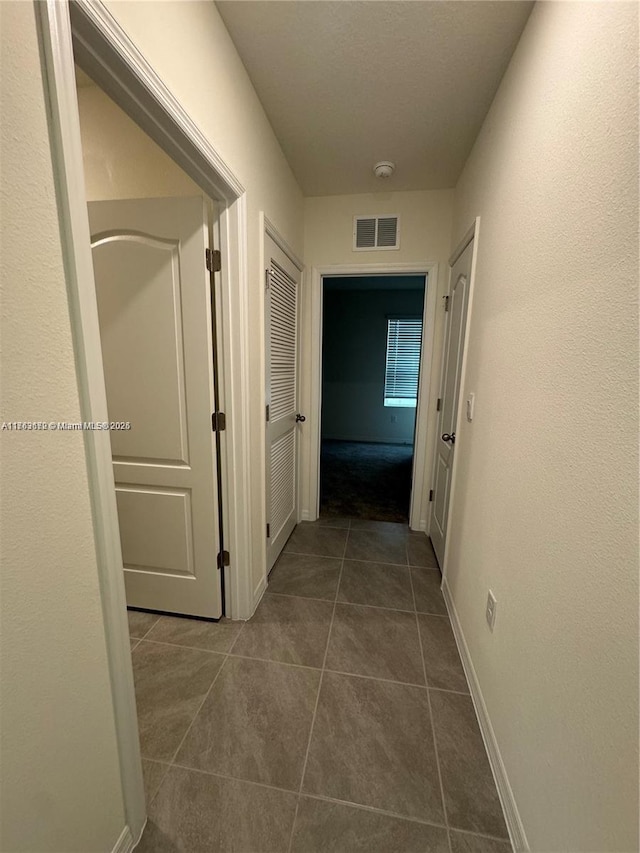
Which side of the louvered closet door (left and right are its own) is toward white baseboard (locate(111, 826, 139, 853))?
right

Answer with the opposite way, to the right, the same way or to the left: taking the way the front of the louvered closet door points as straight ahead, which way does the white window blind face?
to the right

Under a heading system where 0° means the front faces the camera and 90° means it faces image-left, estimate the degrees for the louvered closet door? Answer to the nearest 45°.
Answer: approximately 270°

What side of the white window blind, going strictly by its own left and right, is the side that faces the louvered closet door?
front

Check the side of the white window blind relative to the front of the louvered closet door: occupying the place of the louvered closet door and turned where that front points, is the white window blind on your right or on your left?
on your left

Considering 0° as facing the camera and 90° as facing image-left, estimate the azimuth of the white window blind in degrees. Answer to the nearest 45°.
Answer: approximately 0°

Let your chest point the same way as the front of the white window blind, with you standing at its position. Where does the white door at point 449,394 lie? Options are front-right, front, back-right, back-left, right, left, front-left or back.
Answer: front

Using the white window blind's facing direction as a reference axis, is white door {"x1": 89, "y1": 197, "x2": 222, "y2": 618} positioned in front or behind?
in front

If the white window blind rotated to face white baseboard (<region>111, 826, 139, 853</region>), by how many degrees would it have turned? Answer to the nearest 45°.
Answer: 0° — it already faces it

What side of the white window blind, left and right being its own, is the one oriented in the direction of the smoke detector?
front

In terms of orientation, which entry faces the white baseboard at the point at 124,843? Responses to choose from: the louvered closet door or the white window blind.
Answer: the white window blind

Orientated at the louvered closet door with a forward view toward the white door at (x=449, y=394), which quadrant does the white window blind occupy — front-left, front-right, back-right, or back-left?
front-left
